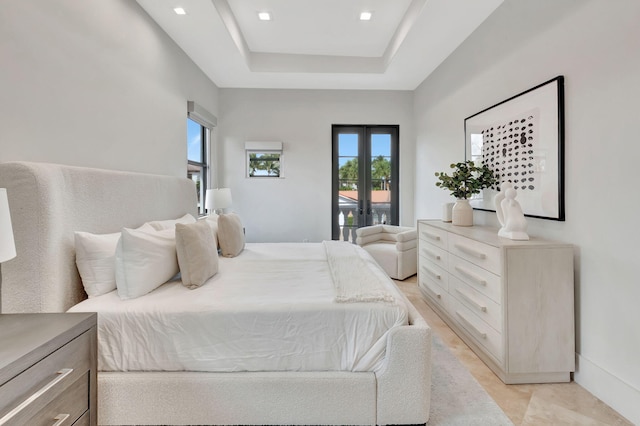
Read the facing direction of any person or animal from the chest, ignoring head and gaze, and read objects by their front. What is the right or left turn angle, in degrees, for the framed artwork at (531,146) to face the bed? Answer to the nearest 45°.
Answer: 0° — it already faces it

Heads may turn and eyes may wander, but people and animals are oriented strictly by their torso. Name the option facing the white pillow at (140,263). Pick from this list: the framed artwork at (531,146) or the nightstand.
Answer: the framed artwork

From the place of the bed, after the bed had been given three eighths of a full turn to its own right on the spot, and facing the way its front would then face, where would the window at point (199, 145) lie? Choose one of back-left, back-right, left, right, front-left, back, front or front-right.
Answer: back-right

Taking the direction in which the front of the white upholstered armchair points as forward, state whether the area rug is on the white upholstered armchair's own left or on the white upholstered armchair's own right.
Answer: on the white upholstered armchair's own left

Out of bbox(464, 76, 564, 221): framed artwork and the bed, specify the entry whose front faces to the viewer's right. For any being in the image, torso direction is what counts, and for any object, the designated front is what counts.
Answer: the bed

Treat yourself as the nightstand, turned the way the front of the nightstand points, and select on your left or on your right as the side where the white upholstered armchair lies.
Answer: on your left

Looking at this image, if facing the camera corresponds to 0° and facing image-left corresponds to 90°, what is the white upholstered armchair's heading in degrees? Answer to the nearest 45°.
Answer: approximately 45°

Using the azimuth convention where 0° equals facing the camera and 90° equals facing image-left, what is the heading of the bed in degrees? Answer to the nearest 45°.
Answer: approximately 270°

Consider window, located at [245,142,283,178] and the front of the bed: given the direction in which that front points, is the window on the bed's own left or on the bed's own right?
on the bed's own left

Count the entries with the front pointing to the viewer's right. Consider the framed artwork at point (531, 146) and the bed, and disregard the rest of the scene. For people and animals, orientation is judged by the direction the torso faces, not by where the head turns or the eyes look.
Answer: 1

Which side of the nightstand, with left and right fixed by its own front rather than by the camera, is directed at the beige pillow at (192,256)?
left

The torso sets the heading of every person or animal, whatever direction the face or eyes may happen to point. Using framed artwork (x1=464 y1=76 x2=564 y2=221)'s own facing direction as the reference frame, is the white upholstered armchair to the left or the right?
on its right
